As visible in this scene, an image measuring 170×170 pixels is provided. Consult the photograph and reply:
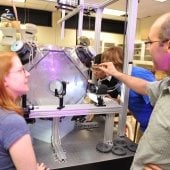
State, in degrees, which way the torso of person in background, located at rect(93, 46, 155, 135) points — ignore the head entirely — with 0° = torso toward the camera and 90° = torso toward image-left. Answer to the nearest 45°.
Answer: approximately 90°

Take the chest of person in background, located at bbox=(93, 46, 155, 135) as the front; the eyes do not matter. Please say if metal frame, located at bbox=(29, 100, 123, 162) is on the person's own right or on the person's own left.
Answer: on the person's own left

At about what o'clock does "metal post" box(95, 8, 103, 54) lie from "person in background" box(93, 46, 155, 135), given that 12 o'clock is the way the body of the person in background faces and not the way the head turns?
The metal post is roughly at 2 o'clock from the person in background.
